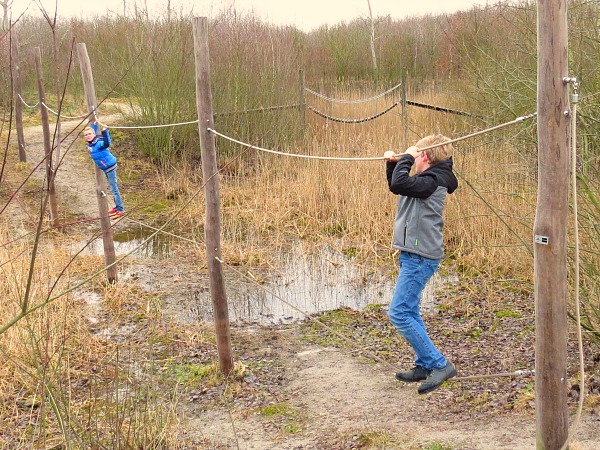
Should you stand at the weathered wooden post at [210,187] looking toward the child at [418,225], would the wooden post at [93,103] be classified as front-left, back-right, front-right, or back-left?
back-left

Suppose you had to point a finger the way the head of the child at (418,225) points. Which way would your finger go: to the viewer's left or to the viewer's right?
to the viewer's left

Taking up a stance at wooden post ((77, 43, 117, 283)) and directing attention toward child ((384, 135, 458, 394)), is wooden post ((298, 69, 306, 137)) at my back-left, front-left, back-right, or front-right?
back-left

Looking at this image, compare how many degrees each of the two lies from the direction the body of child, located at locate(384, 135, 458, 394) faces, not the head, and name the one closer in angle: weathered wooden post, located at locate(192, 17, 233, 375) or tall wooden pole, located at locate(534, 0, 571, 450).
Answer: the weathered wooden post
